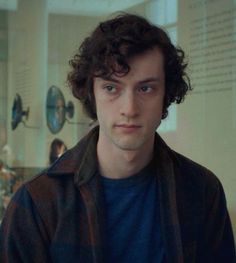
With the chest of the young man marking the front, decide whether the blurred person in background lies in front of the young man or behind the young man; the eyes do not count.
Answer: behind

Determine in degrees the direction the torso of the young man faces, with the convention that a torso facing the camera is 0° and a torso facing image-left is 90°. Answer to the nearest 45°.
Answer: approximately 0°
